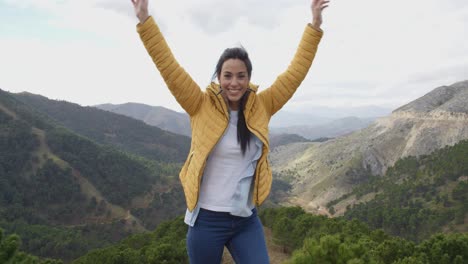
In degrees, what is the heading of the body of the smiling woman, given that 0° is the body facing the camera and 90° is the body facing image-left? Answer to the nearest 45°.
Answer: approximately 0°
